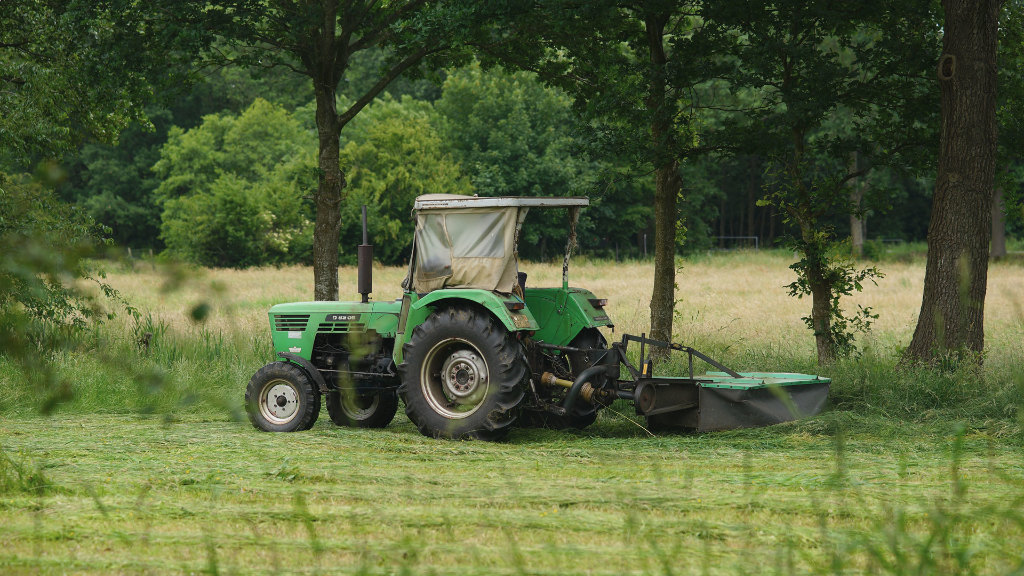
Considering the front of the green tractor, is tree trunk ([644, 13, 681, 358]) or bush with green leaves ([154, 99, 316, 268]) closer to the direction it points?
the bush with green leaves

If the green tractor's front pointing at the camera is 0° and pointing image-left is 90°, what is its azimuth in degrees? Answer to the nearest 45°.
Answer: approximately 135°

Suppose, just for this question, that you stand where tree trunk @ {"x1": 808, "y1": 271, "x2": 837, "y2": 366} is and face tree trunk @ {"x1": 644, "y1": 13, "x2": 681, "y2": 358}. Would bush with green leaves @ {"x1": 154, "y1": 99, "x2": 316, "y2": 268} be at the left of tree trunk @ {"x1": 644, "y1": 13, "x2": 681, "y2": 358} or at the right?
right

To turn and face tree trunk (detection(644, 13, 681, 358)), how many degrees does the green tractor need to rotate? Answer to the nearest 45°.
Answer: approximately 90° to its right

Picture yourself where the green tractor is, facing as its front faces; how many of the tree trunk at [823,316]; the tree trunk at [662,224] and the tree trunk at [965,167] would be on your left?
0

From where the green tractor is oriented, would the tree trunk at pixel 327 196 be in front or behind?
in front

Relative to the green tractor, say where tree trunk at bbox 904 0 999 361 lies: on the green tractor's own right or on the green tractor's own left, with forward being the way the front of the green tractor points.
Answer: on the green tractor's own right

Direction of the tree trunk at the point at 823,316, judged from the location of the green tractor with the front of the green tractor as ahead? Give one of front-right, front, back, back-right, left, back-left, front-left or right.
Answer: right

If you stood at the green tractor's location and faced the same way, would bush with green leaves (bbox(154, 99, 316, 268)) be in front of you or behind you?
in front
